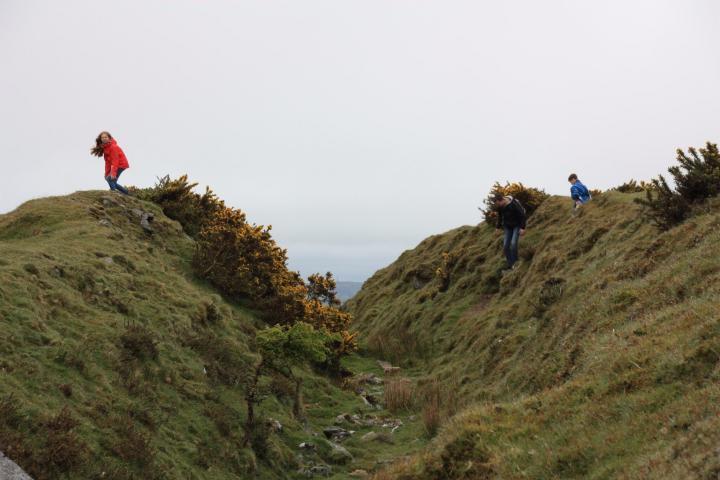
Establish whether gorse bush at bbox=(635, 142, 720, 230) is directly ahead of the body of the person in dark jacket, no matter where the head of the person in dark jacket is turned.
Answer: no

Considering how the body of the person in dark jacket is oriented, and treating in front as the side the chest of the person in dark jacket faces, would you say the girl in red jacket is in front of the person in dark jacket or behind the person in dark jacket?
in front

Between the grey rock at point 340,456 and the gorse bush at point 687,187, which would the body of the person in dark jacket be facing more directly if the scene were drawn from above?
the grey rock

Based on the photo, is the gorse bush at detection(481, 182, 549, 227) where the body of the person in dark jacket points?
no

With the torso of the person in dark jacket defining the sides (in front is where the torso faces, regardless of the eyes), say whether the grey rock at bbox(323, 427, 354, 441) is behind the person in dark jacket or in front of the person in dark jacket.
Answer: in front

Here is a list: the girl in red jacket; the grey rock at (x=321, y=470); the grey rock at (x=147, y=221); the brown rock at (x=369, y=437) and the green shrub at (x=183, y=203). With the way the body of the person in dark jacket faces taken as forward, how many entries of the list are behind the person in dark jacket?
0

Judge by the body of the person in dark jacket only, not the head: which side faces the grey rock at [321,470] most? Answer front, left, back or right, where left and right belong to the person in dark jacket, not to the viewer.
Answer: front

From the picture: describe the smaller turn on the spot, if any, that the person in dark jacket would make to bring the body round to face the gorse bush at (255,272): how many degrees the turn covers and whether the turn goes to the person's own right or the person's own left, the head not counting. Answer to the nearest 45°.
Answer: approximately 45° to the person's own right

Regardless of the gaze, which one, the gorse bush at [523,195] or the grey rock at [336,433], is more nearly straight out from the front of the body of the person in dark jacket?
the grey rock

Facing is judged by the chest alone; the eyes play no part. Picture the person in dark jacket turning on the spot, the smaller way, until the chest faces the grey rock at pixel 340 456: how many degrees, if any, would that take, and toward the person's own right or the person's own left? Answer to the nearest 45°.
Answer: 0° — they already face it

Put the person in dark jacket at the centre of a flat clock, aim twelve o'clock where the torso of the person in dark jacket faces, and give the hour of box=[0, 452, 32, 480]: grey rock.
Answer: The grey rock is roughly at 11 o'clock from the person in dark jacket.

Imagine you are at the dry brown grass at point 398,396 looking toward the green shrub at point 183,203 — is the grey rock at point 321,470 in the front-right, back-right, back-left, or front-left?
back-left

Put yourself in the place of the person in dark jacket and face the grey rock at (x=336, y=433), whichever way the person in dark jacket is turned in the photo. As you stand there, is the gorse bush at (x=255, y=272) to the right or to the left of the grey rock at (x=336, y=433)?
right

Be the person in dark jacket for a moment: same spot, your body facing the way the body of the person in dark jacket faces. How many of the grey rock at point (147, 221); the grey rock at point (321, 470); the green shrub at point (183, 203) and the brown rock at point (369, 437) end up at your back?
0

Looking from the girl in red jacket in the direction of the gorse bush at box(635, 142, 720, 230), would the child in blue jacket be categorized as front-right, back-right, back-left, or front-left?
front-left

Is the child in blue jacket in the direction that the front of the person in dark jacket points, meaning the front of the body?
no

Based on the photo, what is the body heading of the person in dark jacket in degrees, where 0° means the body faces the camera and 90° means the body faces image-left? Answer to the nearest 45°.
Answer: approximately 45°

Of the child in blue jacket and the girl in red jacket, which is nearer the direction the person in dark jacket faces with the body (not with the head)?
the girl in red jacket
